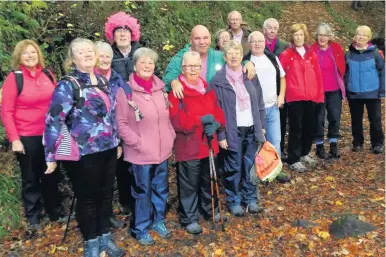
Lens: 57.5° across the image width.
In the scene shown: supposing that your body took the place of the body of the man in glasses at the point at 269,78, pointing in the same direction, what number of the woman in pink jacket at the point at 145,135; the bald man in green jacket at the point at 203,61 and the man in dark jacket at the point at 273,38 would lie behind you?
1

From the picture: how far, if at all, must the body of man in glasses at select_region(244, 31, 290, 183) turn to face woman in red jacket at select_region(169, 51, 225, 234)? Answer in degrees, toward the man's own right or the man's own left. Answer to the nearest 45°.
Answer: approximately 45° to the man's own right

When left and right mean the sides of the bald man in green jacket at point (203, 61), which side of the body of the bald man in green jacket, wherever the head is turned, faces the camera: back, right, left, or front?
front

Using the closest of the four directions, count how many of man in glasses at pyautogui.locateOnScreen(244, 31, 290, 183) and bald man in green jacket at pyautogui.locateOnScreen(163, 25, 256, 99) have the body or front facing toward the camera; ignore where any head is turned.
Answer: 2

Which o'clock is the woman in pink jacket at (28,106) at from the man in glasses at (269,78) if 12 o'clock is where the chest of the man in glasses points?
The woman in pink jacket is roughly at 2 o'clock from the man in glasses.

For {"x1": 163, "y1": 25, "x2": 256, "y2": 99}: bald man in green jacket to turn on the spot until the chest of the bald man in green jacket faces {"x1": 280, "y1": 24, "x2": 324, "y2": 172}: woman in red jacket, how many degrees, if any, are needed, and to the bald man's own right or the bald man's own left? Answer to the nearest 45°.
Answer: approximately 135° to the bald man's own left

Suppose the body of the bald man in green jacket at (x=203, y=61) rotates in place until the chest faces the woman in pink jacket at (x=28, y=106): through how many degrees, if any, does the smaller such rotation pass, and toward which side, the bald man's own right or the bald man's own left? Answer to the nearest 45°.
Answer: approximately 90° to the bald man's own right

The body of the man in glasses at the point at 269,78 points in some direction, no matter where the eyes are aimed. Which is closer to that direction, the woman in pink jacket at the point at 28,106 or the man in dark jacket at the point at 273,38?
the woman in pink jacket

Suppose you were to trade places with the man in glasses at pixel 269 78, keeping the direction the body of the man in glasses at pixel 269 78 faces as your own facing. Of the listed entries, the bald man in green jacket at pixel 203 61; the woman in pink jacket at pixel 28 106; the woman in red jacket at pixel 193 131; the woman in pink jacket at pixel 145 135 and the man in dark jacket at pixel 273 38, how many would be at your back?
1

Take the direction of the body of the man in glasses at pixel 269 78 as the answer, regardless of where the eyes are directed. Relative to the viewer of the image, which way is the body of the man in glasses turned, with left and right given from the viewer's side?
facing the viewer
